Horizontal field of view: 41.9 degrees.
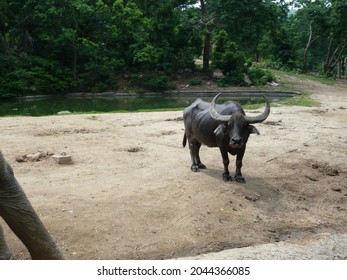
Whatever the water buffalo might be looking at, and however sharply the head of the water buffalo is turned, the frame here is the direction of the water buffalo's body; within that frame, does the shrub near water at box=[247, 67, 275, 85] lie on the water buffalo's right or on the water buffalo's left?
on the water buffalo's left

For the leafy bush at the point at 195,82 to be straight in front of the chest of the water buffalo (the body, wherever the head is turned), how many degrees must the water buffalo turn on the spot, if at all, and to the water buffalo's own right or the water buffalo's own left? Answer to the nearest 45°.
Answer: approximately 135° to the water buffalo's own left

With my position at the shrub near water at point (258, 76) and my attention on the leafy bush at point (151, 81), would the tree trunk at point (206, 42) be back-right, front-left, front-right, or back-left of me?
front-right

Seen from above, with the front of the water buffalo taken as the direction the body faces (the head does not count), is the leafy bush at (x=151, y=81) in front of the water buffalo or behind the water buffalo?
behind

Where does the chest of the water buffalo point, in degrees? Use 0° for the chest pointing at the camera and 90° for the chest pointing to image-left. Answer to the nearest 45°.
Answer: approximately 315°

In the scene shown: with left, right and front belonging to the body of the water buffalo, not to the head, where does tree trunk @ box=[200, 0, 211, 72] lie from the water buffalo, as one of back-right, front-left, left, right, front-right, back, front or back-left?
back-left
